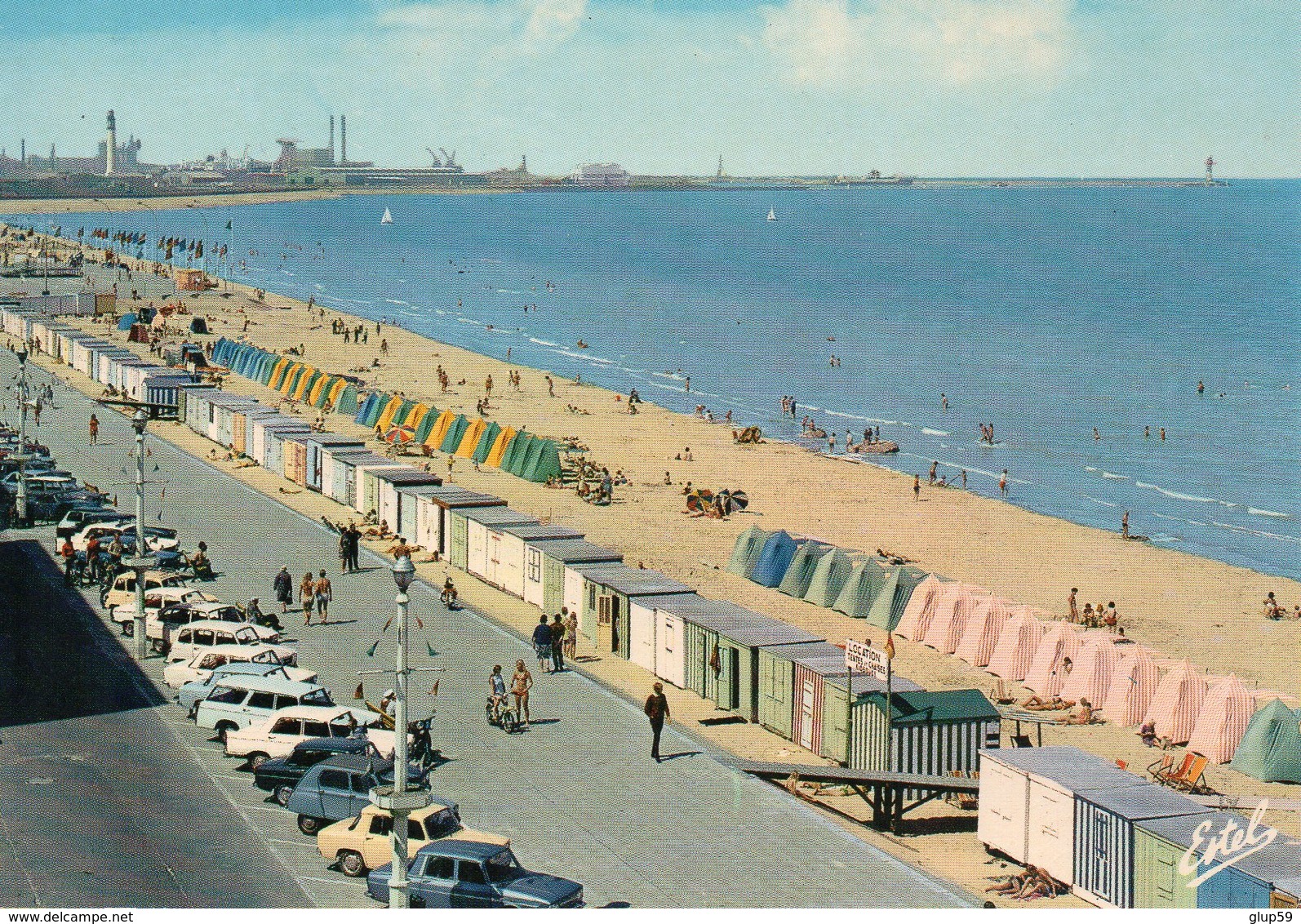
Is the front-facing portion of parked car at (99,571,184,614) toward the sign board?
yes

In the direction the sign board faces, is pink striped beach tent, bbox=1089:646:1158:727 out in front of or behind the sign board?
behind

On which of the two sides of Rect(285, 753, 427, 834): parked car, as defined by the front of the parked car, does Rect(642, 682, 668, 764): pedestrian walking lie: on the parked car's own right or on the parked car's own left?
on the parked car's own left

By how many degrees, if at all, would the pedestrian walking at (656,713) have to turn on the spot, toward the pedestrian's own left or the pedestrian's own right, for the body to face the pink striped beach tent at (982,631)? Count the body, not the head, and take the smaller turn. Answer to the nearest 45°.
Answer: approximately 135° to the pedestrian's own left

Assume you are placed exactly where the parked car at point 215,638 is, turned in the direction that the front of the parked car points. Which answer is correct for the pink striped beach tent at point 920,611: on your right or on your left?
on your left

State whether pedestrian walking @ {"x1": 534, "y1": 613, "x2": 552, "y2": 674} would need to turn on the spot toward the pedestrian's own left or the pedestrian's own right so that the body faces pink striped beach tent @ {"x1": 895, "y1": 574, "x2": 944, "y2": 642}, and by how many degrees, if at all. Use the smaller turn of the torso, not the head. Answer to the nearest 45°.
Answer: approximately 45° to the pedestrian's own right

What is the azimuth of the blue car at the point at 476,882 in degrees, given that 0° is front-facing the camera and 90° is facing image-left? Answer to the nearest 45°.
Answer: approximately 315°

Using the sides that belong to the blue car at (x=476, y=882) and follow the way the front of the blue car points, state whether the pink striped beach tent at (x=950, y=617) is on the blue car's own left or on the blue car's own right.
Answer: on the blue car's own left
